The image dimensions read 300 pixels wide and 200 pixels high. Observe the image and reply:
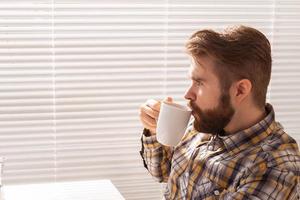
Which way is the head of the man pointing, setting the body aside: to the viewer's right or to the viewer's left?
to the viewer's left

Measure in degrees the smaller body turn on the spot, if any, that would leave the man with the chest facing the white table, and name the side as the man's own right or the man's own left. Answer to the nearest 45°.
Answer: approximately 45° to the man's own right

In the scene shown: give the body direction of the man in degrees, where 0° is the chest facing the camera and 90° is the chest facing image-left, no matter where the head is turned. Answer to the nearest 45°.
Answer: approximately 45°
